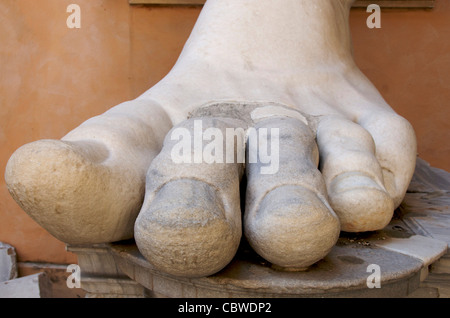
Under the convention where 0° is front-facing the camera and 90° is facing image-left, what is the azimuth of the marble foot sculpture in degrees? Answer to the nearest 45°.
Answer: approximately 0°
